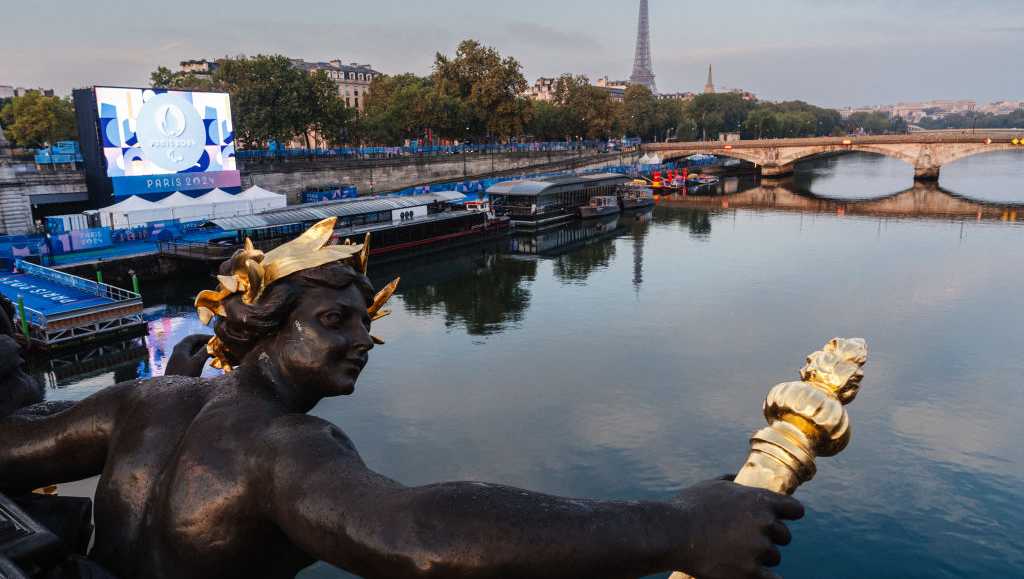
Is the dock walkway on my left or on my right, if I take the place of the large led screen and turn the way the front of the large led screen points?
on my right

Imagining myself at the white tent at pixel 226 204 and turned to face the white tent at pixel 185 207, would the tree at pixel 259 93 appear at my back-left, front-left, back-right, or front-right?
back-right

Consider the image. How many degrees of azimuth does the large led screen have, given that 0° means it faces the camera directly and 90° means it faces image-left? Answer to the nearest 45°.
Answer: approximately 315°

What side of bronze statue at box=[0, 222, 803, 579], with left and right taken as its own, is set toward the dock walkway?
left

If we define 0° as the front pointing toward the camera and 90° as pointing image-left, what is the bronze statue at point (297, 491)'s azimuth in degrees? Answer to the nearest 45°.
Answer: approximately 225°

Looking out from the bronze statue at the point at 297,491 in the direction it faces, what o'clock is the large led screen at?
The large led screen is roughly at 10 o'clock from the bronze statue.

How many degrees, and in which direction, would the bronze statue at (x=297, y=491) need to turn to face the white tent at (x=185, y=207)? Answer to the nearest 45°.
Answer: approximately 45° to its left

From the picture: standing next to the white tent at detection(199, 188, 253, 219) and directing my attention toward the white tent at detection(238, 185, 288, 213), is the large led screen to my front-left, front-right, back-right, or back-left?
back-left

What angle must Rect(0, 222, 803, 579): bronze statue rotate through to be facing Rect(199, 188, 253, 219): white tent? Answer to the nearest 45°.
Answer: approximately 45° to its left

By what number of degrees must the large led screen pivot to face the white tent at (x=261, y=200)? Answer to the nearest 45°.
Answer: approximately 45° to its left
